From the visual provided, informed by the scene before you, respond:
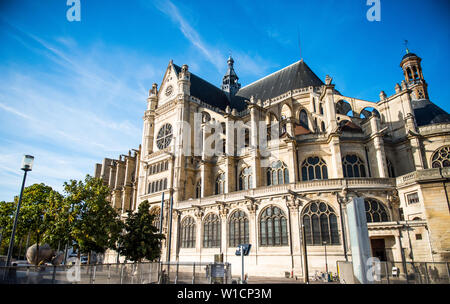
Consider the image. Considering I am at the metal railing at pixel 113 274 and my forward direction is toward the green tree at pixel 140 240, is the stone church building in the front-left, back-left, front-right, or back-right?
front-right

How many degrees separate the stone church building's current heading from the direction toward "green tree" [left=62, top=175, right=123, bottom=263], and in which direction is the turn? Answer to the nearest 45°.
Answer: approximately 45° to its right

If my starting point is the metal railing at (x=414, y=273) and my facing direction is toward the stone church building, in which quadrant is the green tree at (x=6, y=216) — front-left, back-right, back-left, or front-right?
front-left

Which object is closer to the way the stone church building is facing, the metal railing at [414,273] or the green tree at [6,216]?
the green tree

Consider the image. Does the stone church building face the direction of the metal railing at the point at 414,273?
no

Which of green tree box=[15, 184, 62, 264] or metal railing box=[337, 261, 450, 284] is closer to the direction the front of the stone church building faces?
the green tree
